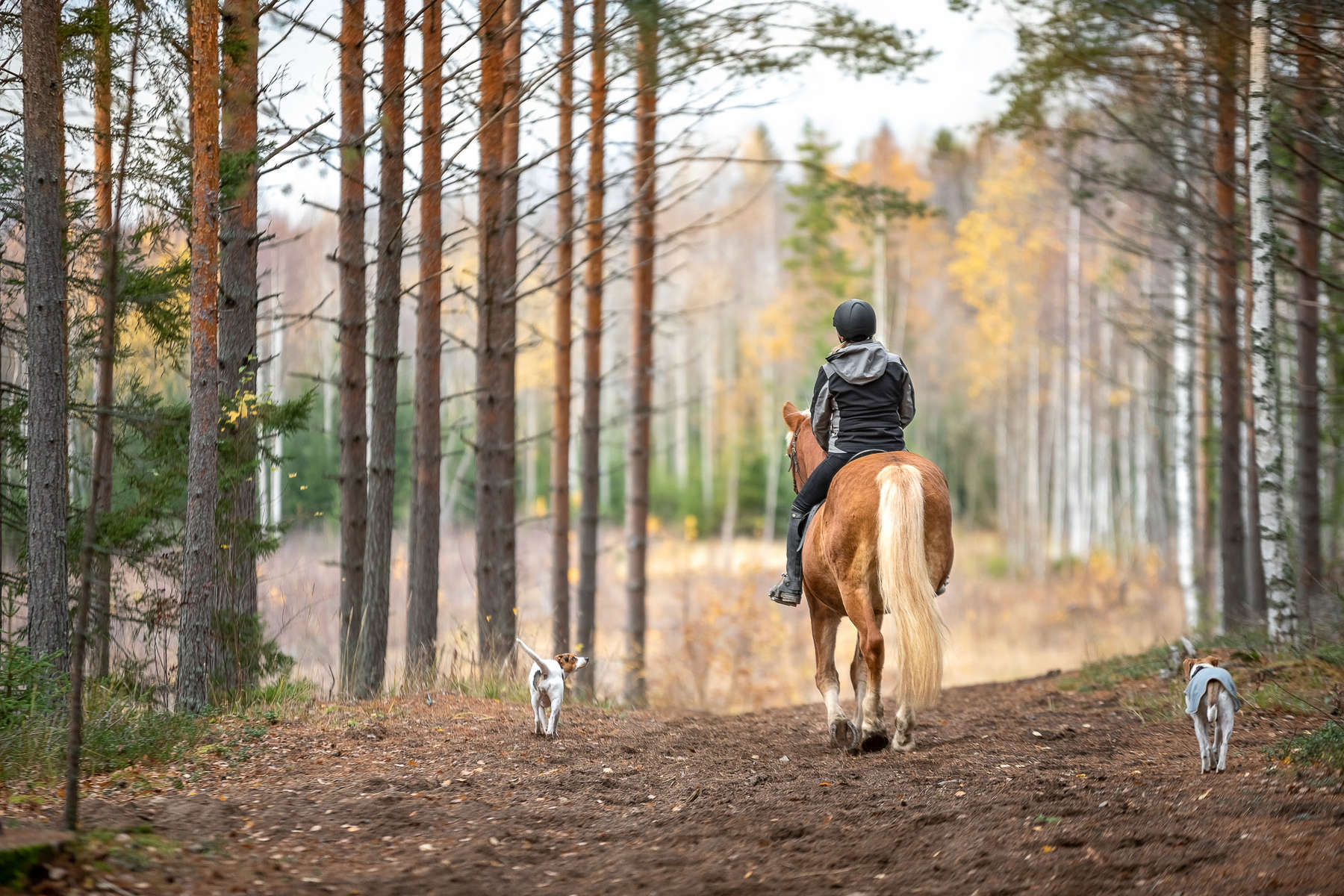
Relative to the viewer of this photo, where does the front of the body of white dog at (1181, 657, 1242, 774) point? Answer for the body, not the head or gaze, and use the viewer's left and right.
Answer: facing away from the viewer

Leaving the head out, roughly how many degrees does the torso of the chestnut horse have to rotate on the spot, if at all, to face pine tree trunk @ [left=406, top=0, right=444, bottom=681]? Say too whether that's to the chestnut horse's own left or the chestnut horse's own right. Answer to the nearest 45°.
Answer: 0° — it already faces it

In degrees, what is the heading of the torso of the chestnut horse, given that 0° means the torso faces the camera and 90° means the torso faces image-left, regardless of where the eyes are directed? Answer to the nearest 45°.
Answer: approximately 135°

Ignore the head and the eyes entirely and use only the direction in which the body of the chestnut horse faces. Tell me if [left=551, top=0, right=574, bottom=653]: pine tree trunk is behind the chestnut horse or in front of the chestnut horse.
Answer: in front

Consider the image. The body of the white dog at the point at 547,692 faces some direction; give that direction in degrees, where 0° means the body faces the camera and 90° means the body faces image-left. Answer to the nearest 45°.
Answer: approximately 180°

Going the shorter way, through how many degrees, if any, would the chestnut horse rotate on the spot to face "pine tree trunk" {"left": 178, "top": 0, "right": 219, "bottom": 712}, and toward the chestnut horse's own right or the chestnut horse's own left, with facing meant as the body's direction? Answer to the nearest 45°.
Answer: approximately 45° to the chestnut horse's own left

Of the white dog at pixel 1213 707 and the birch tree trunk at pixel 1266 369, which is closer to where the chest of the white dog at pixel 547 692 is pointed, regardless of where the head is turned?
the birch tree trunk
